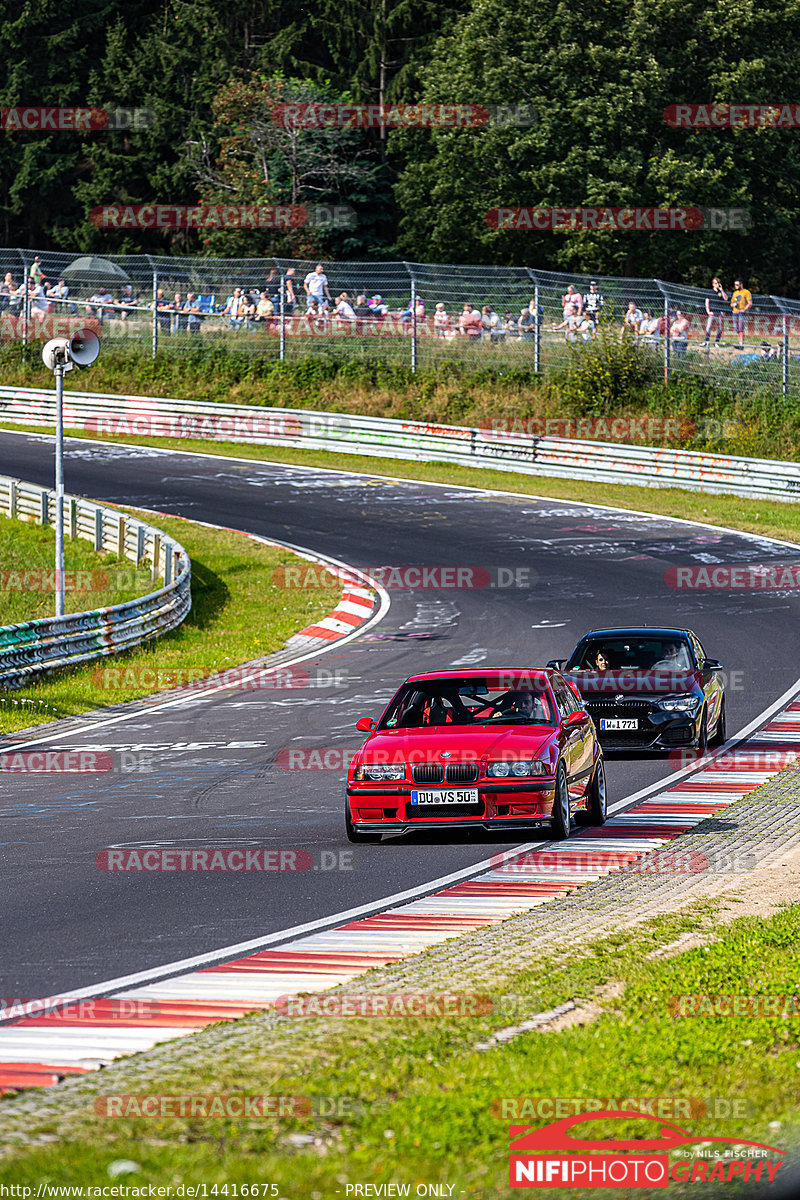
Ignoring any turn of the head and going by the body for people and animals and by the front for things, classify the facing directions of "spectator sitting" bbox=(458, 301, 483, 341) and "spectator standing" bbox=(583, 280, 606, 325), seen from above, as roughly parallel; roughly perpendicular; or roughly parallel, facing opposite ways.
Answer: roughly parallel

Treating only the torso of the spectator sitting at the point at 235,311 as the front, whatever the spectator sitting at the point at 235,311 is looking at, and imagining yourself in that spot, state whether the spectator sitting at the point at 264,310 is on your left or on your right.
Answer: on your left

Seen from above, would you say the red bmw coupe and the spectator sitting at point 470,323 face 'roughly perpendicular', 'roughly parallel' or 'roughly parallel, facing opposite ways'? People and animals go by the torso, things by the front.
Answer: roughly parallel

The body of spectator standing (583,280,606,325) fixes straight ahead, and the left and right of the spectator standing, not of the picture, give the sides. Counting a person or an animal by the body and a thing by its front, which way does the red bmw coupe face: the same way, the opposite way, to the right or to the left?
the same way

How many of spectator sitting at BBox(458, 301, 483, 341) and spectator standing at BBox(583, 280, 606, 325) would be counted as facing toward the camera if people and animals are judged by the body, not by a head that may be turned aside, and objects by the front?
2

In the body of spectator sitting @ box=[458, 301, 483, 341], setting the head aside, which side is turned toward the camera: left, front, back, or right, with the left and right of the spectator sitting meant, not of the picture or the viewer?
front

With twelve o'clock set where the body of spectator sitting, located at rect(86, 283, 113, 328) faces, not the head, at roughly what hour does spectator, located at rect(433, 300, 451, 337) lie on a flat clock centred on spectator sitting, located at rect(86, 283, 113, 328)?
spectator, located at rect(433, 300, 451, 337) is roughly at 10 o'clock from spectator sitting, located at rect(86, 283, 113, 328).

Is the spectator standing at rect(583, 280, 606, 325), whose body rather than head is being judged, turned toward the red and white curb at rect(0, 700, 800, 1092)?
yes

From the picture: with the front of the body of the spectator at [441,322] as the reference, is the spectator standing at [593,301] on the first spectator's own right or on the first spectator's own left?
on the first spectator's own left

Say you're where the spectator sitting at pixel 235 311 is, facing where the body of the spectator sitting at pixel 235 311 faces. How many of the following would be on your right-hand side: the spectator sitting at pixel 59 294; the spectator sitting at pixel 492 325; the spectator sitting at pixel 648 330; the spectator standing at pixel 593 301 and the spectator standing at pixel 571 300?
1

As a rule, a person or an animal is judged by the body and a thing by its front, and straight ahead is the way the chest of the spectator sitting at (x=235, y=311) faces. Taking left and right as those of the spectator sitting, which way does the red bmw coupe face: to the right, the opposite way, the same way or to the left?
the same way

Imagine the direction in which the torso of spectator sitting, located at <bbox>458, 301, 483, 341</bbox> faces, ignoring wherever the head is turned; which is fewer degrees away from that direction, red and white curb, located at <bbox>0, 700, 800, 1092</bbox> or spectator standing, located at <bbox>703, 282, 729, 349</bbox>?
the red and white curb

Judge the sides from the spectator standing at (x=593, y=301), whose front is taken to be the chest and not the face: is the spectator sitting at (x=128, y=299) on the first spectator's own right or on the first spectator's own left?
on the first spectator's own right

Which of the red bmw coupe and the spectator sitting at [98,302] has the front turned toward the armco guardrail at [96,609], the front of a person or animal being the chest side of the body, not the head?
the spectator sitting

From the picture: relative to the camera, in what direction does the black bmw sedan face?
facing the viewer

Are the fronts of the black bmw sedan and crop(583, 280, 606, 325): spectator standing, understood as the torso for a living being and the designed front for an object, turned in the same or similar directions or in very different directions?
same or similar directions

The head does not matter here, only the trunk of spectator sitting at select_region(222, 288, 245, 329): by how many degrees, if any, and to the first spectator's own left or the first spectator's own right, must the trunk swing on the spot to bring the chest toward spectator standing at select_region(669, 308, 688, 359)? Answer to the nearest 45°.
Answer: approximately 45° to the first spectator's own left

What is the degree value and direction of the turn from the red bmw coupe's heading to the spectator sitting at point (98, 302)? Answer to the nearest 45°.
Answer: approximately 180°

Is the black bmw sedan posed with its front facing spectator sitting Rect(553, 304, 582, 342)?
no

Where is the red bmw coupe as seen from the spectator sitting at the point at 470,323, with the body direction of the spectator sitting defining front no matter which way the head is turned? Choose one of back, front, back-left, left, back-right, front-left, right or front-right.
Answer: front

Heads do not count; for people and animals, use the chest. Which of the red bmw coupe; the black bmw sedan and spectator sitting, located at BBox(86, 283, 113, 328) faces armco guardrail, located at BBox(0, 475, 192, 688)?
the spectator sitting

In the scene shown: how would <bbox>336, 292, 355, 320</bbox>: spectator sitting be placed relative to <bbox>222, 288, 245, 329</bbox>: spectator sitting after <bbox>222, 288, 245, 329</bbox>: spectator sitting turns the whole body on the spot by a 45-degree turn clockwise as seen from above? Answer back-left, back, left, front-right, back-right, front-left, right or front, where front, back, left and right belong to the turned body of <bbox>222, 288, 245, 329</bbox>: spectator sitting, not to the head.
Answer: left

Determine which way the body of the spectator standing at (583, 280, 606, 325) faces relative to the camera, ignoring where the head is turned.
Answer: toward the camera
